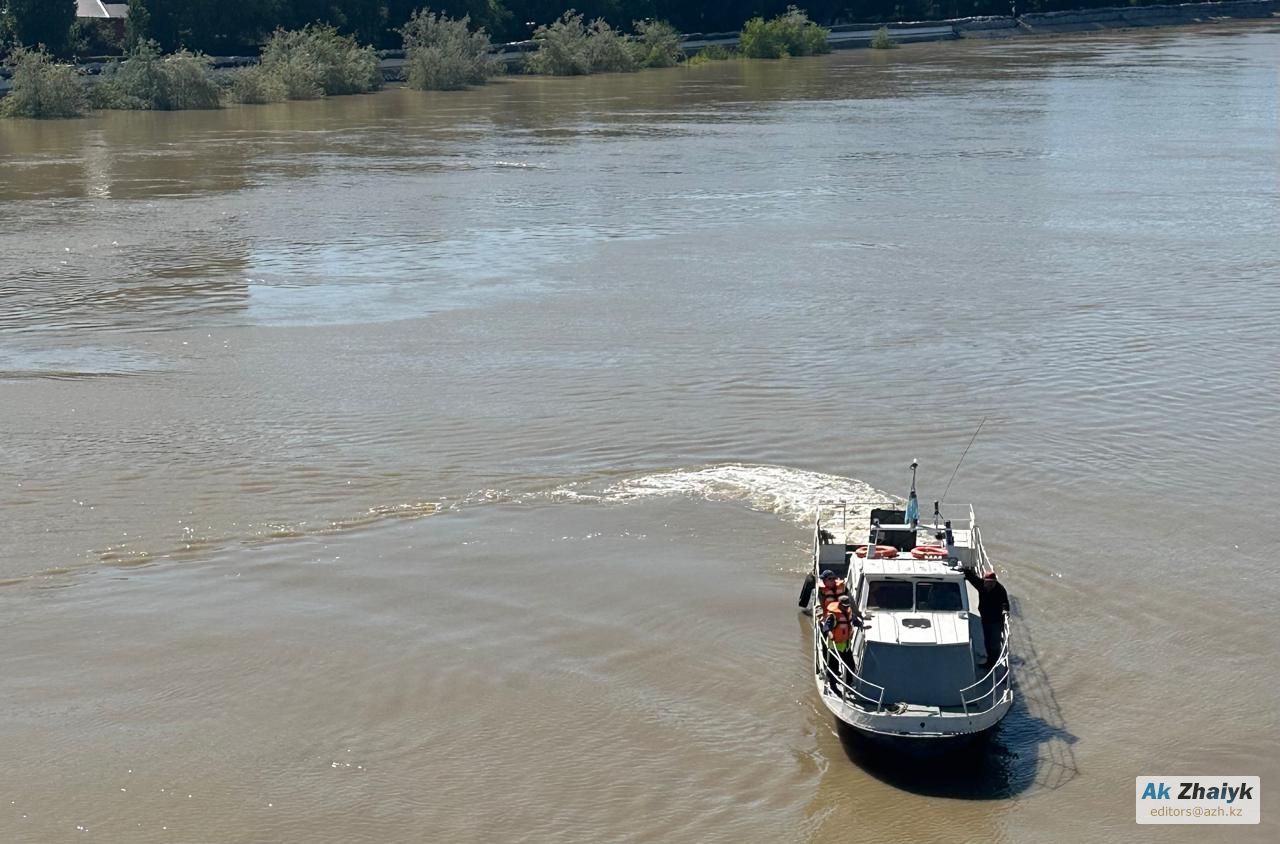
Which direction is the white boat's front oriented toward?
toward the camera
